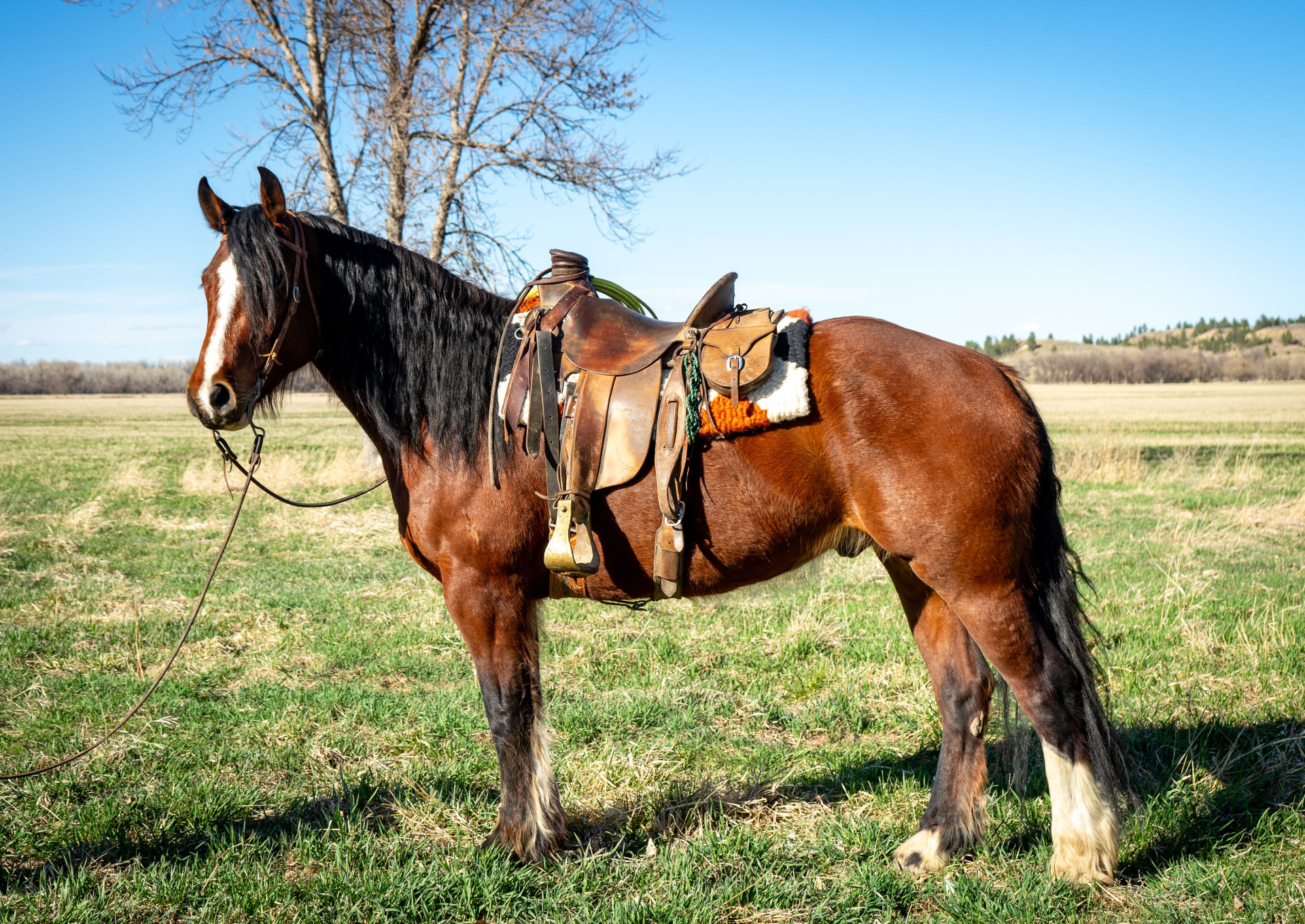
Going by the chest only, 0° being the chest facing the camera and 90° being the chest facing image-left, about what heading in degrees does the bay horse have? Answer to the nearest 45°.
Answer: approximately 90°

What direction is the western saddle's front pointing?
to the viewer's left
